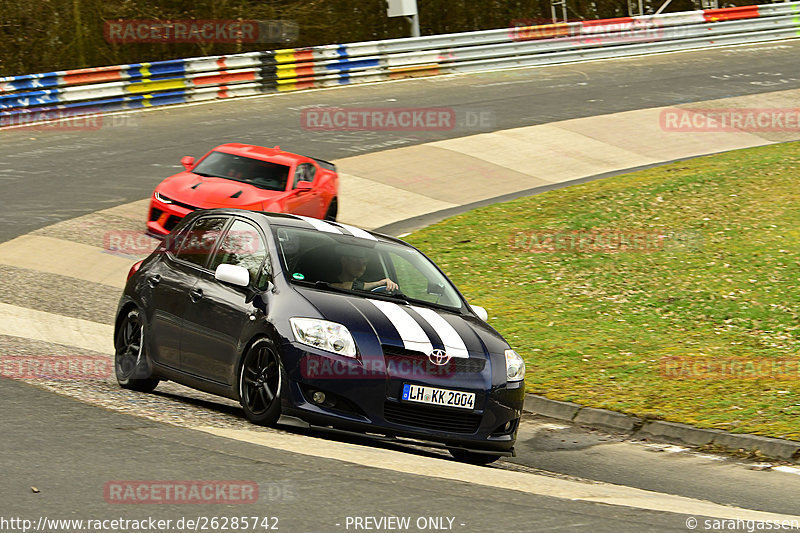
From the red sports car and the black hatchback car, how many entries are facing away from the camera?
0

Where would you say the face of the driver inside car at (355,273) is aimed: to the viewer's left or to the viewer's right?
to the viewer's right

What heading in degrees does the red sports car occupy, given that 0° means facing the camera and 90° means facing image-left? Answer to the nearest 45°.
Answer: approximately 45°

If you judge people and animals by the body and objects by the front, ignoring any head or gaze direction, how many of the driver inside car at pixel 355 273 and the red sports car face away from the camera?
0

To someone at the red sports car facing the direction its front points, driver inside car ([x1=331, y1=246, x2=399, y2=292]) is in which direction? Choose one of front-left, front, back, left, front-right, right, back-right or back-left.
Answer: front-left

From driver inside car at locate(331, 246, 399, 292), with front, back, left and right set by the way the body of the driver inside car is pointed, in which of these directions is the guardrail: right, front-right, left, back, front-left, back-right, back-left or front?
back-left

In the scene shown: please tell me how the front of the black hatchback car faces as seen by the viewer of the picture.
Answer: facing the viewer and to the right of the viewer

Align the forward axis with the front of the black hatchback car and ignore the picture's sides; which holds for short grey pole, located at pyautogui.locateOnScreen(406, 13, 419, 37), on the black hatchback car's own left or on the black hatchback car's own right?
on the black hatchback car's own left

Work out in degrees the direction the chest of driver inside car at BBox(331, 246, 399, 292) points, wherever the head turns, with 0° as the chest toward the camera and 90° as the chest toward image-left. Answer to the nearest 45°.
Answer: approximately 315°

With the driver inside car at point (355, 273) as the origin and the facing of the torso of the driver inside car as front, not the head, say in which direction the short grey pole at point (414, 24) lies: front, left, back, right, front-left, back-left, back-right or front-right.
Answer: back-left

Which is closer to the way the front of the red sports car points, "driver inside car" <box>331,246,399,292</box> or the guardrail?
the driver inside car

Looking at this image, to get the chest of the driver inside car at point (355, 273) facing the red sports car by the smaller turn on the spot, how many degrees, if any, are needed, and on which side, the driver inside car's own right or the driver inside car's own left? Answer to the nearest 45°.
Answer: approximately 135° to the driver inside car's own left

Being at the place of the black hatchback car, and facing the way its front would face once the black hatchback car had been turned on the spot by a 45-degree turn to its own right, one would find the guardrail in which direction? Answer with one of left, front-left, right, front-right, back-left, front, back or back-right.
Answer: back

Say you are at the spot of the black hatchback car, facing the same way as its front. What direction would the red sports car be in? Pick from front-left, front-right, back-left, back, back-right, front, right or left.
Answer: back-left
